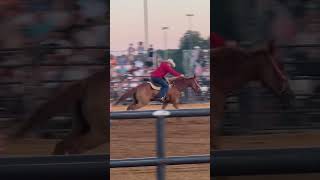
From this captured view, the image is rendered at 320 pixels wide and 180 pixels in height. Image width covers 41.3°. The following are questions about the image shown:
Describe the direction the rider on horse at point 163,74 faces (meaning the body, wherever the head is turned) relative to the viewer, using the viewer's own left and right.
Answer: facing to the right of the viewer

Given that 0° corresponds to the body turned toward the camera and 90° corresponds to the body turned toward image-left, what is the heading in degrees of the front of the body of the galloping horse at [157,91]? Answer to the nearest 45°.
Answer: approximately 270°

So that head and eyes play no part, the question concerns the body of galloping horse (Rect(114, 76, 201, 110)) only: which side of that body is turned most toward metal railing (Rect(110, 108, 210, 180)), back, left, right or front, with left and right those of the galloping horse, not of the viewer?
right
